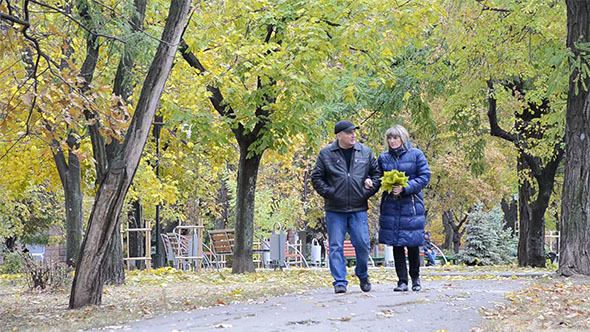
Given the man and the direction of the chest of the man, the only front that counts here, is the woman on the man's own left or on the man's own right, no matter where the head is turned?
on the man's own left

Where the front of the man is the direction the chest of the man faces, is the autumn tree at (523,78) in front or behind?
behind

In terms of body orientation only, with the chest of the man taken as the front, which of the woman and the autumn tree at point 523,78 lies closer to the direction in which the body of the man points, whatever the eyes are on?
the woman

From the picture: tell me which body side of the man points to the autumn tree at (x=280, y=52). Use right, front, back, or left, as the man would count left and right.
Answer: back

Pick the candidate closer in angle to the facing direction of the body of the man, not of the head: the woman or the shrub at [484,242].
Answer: the woman

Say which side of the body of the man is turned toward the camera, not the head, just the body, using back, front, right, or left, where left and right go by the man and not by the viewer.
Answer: front

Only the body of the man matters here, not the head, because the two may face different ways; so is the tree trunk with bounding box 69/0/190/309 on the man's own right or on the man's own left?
on the man's own right

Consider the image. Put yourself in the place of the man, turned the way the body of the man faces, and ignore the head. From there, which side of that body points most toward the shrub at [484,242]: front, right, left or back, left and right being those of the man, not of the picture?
back
